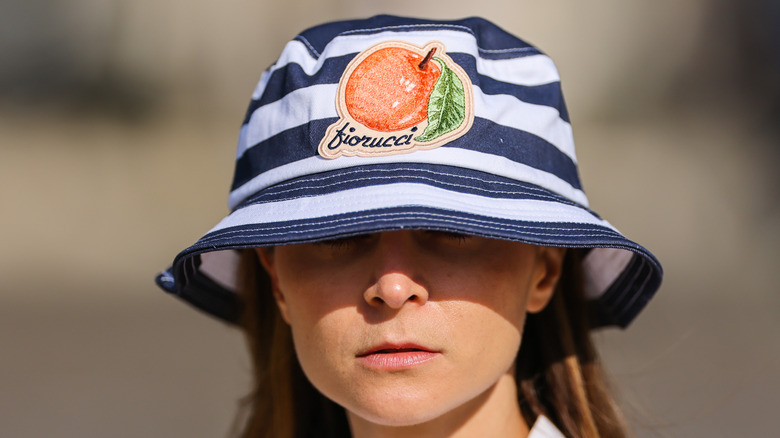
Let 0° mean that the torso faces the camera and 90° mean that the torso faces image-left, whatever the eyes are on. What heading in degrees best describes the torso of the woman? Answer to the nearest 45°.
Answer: approximately 0°
